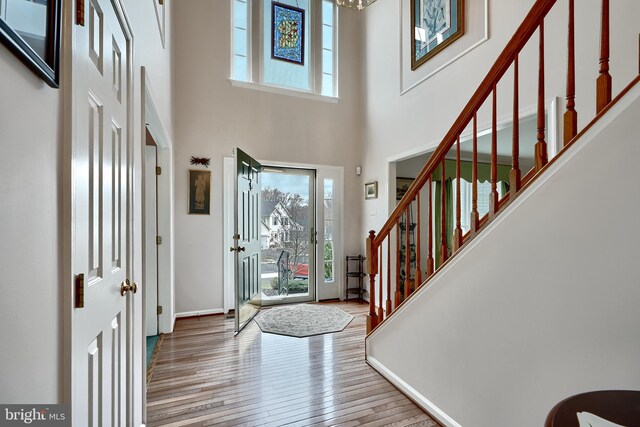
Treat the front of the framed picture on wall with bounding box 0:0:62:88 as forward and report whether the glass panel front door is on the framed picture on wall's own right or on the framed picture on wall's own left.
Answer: on the framed picture on wall's own left

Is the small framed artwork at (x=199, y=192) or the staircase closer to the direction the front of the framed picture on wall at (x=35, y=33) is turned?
the staircase

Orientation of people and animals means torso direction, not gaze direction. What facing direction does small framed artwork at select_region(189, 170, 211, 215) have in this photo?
toward the camera

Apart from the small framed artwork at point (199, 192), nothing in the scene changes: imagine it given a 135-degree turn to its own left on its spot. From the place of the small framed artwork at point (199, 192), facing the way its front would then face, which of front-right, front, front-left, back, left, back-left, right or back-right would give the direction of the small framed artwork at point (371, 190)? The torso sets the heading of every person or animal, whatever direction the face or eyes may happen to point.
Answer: front-right

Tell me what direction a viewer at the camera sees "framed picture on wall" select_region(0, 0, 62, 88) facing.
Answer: facing the viewer and to the right of the viewer

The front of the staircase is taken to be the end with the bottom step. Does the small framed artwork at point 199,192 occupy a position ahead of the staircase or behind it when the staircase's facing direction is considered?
ahead

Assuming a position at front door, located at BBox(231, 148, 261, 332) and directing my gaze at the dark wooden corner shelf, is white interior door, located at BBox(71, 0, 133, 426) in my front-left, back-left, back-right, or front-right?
back-right

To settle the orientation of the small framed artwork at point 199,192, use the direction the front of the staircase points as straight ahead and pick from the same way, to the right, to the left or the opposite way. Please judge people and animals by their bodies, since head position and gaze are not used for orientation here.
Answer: the opposite way

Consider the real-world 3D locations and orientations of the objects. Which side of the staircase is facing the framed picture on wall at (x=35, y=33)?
left

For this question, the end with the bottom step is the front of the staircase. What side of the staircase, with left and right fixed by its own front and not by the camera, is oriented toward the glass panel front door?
front

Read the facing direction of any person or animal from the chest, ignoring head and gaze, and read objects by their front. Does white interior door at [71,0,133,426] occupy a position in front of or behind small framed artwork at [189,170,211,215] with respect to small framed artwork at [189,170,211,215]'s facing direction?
in front

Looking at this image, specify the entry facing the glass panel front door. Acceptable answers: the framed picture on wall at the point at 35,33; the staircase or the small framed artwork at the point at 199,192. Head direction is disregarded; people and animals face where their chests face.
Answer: the staircase

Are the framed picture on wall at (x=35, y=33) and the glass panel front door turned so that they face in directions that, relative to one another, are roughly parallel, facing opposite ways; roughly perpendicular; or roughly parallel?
roughly perpendicular

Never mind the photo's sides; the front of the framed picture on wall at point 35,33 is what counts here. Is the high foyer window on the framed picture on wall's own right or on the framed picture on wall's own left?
on the framed picture on wall's own left
